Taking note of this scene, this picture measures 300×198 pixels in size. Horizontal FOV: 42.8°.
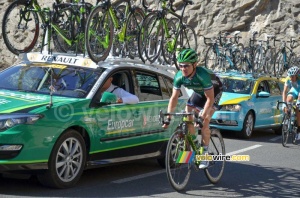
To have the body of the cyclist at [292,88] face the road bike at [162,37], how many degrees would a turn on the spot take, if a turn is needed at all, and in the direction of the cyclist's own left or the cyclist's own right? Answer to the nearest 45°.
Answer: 0° — they already face it

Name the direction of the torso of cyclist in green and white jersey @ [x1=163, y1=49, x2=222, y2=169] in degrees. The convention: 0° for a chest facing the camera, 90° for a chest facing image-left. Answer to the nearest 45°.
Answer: approximately 45°

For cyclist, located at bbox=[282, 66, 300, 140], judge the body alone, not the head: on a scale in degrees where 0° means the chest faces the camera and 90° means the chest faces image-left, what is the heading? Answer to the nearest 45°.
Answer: approximately 45°
